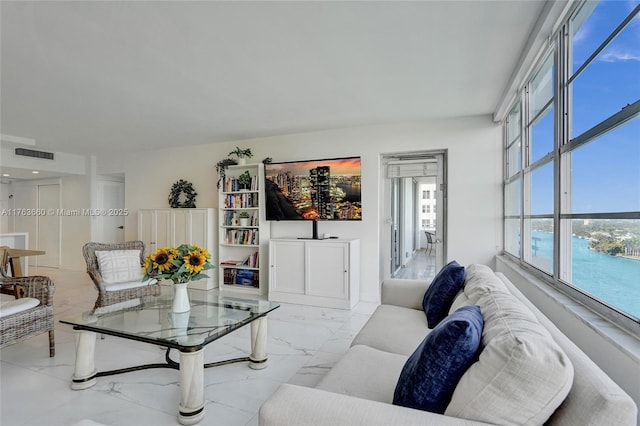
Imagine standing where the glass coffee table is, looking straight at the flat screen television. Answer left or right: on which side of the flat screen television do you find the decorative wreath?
left

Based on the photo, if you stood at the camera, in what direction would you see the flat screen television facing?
facing the viewer and to the left of the viewer

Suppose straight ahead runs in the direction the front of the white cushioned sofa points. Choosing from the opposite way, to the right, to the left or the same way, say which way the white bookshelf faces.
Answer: to the left

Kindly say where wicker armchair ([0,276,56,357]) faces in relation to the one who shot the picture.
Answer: facing the viewer and to the right of the viewer

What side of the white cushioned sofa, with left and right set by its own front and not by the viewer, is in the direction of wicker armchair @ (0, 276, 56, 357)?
front

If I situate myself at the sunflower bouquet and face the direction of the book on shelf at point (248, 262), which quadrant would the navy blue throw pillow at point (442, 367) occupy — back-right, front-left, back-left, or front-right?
back-right

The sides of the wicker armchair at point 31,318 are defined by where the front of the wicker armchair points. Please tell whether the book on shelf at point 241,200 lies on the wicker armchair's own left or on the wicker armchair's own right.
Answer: on the wicker armchair's own left

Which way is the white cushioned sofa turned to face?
to the viewer's left

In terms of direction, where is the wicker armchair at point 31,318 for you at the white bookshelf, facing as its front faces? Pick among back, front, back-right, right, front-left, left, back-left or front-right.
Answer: front

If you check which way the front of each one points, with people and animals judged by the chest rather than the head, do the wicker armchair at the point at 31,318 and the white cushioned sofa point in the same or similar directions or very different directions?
very different directions

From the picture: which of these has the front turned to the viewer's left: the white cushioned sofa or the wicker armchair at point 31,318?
the white cushioned sofa

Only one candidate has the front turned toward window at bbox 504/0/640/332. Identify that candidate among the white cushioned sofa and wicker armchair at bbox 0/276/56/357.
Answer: the wicker armchair

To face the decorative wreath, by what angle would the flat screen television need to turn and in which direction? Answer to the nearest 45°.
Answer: approximately 90° to its right

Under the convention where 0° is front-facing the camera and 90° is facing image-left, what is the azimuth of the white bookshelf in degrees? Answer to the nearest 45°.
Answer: approximately 45°

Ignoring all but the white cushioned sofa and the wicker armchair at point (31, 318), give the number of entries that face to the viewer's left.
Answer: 1
